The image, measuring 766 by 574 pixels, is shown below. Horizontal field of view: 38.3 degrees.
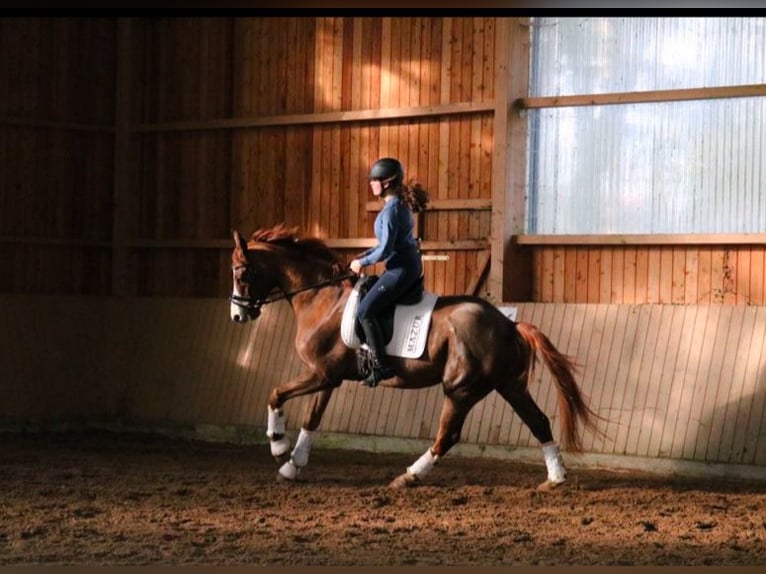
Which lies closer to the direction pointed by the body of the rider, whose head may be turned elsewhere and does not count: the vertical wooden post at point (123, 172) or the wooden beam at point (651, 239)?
the vertical wooden post

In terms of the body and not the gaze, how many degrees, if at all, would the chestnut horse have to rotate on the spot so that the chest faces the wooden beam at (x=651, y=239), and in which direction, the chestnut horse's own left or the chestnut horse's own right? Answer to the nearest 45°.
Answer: approximately 135° to the chestnut horse's own right

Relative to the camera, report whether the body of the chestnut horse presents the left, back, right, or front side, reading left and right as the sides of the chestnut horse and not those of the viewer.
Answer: left

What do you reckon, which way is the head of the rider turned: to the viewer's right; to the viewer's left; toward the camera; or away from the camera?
to the viewer's left

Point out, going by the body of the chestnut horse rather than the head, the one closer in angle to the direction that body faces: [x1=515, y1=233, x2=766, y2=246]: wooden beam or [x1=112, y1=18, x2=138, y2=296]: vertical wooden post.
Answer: the vertical wooden post

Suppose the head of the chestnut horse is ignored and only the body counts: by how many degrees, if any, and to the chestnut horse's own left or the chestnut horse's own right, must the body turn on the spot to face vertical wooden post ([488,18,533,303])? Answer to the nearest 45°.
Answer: approximately 90° to the chestnut horse's own right

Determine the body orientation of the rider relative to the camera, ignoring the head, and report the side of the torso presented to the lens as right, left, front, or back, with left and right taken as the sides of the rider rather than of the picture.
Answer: left

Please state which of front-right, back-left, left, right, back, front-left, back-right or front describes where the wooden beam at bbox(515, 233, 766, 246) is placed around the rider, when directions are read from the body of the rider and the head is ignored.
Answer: back-right

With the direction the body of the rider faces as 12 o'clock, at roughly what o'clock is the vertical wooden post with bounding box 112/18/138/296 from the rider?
The vertical wooden post is roughly at 2 o'clock from the rider.

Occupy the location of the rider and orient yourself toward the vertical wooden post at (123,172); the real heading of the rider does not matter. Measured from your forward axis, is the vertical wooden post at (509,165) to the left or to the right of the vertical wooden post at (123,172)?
right
